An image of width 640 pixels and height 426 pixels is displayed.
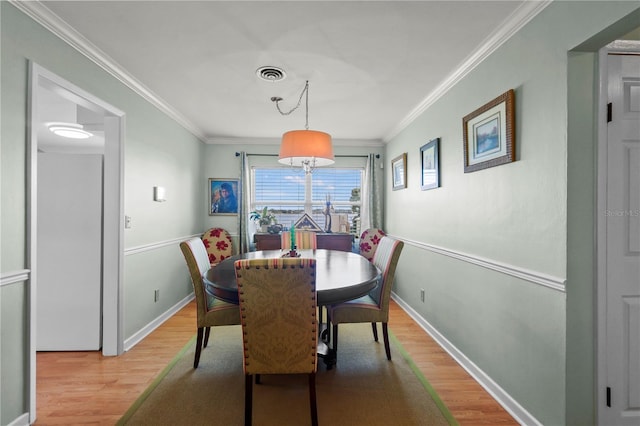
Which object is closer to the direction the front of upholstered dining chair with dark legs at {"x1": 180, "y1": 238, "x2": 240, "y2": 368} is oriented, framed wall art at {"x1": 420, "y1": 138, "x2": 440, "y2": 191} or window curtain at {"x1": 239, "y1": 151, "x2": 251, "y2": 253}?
the framed wall art

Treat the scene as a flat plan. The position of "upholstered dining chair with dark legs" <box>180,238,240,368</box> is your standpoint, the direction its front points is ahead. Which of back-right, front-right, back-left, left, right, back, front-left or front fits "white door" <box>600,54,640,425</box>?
front-right

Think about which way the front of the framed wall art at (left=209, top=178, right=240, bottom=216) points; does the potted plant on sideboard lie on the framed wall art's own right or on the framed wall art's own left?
on the framed wall art's own left

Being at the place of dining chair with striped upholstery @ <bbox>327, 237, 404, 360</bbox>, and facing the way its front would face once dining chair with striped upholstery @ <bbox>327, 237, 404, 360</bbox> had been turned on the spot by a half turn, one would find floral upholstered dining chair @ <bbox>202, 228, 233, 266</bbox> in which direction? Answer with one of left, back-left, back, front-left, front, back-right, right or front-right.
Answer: back-left

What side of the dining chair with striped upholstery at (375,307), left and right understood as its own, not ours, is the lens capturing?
left

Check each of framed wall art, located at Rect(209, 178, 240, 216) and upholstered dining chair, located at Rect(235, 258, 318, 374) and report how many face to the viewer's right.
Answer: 0

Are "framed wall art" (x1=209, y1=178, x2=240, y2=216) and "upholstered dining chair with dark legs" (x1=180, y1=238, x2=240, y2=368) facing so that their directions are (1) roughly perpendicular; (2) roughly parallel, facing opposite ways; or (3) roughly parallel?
roughly perpendicular

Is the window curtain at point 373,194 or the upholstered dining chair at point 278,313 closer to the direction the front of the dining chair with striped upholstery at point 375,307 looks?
the upholstered dining chair

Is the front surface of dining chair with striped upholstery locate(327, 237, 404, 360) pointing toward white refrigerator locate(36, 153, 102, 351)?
yes

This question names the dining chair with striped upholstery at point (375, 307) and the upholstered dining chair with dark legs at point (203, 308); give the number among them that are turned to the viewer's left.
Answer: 1

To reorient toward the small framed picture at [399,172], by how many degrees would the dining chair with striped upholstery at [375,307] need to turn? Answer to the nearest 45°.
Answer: approximately 90° to its right

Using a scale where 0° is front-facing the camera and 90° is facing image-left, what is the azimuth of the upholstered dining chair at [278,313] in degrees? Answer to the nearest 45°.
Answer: approximately 180°

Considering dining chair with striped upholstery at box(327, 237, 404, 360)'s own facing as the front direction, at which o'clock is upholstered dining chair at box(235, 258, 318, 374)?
The upholstered dining chair is roughly at 10 o'clock from the dining chair with striped upholstery.

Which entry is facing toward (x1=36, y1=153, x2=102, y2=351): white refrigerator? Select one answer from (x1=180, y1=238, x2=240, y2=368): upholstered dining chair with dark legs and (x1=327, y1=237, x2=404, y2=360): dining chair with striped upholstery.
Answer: (x1=327, y1=237, x2=404, y2=360): dining chair with striped upholstery

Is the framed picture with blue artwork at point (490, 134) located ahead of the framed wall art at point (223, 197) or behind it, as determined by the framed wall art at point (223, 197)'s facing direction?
ahead

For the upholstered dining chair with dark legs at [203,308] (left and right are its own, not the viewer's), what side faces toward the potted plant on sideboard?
left

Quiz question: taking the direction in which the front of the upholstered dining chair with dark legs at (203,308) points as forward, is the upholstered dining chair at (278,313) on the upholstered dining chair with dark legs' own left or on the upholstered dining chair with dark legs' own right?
on the upholstered dining chair with dark legs' own right

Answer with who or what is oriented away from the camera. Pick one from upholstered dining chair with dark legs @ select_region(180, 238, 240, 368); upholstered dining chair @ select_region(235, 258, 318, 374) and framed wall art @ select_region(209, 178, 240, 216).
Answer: the upholstered dining chair @ select_region(235, 258, 318, 374)

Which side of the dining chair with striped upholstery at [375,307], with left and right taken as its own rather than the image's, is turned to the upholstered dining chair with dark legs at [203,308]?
front

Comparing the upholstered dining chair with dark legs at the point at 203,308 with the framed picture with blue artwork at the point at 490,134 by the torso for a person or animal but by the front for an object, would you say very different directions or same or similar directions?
very different directions

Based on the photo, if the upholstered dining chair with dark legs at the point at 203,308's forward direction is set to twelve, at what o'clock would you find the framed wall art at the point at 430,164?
The framed wall art is roughly at 12 o'clock from the upholstered dining chair with dark legs.

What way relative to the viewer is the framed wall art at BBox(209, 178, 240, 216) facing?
toward the camera

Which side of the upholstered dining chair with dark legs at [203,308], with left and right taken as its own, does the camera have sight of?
right

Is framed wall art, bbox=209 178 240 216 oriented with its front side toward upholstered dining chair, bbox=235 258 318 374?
yes
